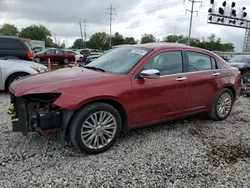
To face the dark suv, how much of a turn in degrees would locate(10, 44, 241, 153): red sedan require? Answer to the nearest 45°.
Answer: approximately 90° to its right

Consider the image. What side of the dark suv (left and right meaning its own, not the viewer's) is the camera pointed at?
left

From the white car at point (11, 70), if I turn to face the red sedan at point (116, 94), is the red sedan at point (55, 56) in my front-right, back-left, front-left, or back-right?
back-left

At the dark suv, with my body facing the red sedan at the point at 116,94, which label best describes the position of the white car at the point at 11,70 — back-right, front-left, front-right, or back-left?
front-right

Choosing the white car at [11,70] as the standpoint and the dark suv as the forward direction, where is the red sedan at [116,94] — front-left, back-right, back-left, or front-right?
back-right

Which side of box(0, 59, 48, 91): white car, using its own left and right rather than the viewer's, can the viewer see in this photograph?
right

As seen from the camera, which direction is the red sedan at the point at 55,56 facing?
to the viewer's left

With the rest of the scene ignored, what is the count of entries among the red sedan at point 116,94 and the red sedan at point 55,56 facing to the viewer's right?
0

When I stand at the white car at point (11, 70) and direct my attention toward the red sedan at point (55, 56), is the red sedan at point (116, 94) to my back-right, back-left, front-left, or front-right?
back-right

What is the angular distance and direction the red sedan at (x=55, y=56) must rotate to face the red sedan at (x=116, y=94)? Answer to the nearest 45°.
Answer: approximately 90° to its left

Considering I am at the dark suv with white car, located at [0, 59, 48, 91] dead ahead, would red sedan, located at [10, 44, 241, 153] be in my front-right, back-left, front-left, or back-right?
front-left
